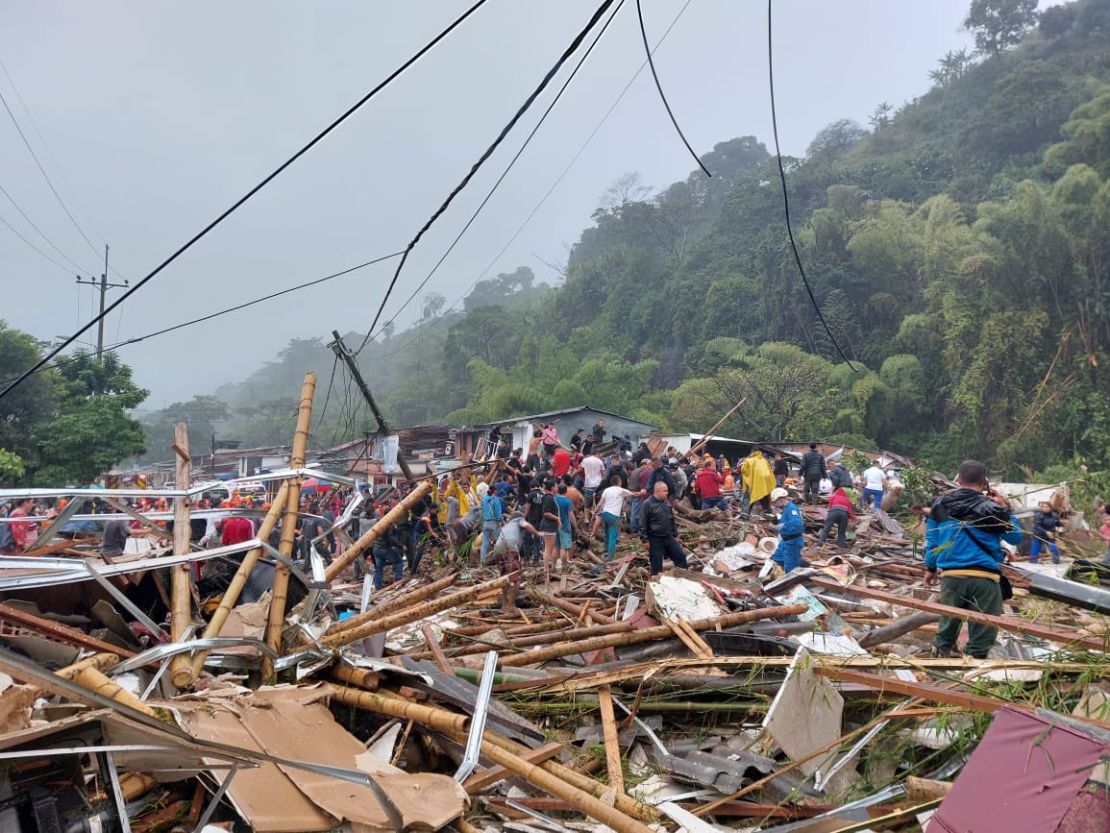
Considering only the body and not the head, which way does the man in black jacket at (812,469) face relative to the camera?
away from the camera

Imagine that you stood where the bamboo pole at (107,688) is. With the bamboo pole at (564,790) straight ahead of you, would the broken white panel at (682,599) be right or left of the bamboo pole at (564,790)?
left

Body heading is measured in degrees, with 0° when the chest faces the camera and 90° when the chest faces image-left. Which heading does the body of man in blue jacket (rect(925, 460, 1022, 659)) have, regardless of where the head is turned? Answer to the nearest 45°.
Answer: approximately 180°

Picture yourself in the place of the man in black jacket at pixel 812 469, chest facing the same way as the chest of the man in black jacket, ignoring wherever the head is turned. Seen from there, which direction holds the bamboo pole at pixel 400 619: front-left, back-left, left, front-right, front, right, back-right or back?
back
